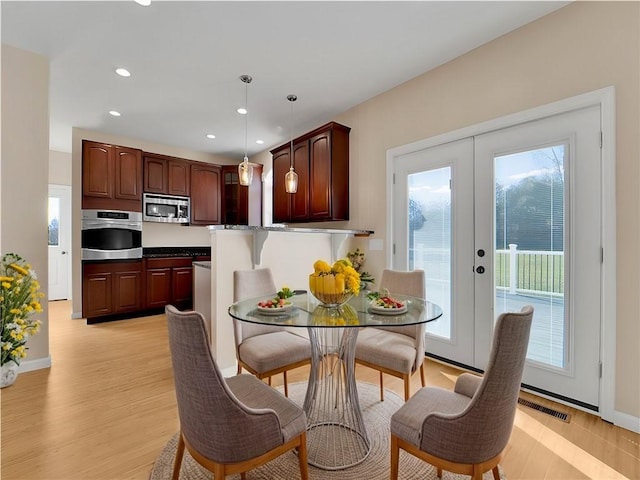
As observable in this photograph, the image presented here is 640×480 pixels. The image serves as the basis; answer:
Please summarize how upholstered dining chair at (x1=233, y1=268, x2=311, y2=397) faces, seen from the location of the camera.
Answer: facing the viewer and to the right of the viewer

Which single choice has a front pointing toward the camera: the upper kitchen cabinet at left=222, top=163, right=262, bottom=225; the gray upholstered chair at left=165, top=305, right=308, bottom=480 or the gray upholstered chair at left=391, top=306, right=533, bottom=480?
the upper kitchen cabinet

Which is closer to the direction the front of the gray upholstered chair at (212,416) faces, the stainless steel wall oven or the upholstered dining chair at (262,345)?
the upholstered dining chair

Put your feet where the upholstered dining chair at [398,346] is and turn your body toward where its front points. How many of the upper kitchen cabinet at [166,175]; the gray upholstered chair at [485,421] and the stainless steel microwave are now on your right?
2

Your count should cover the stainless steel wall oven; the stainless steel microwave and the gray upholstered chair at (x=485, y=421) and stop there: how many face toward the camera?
2

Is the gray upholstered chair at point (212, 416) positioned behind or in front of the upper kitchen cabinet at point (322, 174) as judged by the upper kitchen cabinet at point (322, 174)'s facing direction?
in front

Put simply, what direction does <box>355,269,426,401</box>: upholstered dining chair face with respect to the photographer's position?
facing the viewer and to the left of the viewer

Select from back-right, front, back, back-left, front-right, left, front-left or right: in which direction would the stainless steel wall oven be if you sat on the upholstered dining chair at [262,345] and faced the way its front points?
back

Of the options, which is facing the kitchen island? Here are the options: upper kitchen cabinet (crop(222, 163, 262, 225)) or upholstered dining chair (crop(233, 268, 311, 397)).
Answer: the upper kitchen cabinet

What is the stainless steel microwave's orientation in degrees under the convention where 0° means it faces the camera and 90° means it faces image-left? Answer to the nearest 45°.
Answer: approximately 0°

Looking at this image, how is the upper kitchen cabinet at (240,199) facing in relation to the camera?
toward the camera

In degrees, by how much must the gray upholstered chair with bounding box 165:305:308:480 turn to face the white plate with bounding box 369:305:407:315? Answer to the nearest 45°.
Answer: approximately 45° to its right

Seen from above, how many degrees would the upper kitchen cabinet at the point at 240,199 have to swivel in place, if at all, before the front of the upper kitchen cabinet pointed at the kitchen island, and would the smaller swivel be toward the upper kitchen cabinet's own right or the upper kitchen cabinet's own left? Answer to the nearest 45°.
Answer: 0° — it already faces it

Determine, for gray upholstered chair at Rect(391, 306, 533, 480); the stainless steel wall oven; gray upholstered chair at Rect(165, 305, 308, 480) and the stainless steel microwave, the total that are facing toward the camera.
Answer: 2

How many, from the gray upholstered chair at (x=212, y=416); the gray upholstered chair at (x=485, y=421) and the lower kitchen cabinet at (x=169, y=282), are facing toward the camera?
1

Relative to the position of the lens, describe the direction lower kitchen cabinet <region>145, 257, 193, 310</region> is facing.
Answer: facing the viewer

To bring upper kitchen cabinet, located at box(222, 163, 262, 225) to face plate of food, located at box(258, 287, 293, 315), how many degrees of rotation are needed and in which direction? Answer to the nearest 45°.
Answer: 0° — it already faces it

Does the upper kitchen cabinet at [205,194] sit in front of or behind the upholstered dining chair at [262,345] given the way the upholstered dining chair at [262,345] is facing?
behind

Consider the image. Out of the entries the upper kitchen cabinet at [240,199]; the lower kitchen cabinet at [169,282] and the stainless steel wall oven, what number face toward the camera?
3

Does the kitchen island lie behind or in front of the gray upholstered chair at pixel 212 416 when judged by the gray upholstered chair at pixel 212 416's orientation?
in front
